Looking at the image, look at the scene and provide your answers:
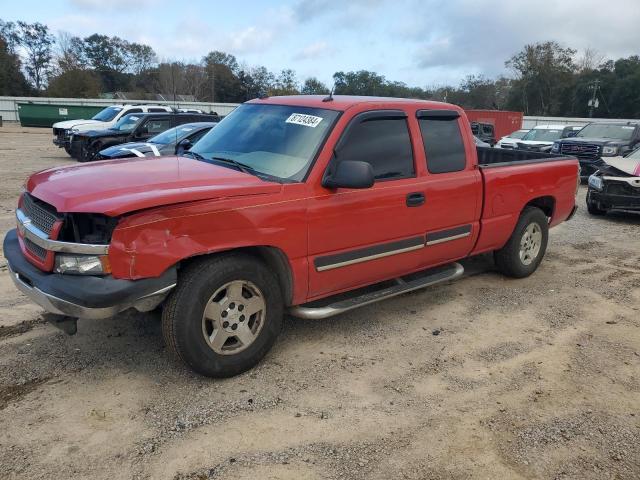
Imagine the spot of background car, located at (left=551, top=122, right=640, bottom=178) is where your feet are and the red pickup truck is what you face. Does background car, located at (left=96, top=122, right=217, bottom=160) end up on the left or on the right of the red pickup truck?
right

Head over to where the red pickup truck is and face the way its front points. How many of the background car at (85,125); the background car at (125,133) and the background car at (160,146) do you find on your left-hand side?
0

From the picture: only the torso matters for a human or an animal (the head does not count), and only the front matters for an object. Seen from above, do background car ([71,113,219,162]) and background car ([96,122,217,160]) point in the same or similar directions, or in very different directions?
same or similar directions

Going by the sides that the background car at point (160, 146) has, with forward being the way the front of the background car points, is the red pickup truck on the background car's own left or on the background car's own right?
on the background car's own left

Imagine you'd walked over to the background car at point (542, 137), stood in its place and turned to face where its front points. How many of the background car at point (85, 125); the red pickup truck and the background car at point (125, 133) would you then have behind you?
0

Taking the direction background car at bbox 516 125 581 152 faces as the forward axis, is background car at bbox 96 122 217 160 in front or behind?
in front

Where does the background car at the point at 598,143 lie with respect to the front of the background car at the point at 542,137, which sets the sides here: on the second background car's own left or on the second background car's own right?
on the second background car's own left

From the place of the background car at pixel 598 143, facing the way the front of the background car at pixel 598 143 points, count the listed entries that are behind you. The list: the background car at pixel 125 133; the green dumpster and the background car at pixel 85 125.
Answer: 0

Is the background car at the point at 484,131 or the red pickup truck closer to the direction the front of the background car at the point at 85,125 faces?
the red pickup truck

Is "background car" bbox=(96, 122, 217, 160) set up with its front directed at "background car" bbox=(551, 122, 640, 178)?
no

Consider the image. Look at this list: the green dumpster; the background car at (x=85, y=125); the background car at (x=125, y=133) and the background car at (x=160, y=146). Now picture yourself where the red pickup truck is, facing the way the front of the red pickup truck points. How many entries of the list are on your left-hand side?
0

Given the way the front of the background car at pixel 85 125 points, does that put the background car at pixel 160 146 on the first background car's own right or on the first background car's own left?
on the first background car's own left

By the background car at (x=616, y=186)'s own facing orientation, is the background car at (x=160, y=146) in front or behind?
in front

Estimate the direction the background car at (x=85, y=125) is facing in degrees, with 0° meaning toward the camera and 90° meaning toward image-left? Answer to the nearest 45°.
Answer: approximately 45°

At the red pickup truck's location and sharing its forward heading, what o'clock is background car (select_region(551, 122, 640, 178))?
The background car is roughly at 6 o'clock from the red pickup truck.

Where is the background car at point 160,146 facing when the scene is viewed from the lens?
facing the viewer and to the left of the viewer

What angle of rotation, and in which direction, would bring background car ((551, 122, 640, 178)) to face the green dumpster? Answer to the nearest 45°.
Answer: approximately 45° to its right

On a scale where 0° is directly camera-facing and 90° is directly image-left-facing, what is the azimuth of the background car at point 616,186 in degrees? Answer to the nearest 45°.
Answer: approximately 45°

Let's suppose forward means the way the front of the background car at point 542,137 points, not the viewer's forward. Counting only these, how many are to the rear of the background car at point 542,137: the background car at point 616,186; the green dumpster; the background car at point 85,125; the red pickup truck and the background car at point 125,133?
0

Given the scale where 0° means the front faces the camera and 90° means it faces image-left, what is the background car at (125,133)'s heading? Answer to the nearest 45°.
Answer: approximately 45°

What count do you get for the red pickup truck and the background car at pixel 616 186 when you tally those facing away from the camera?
0
